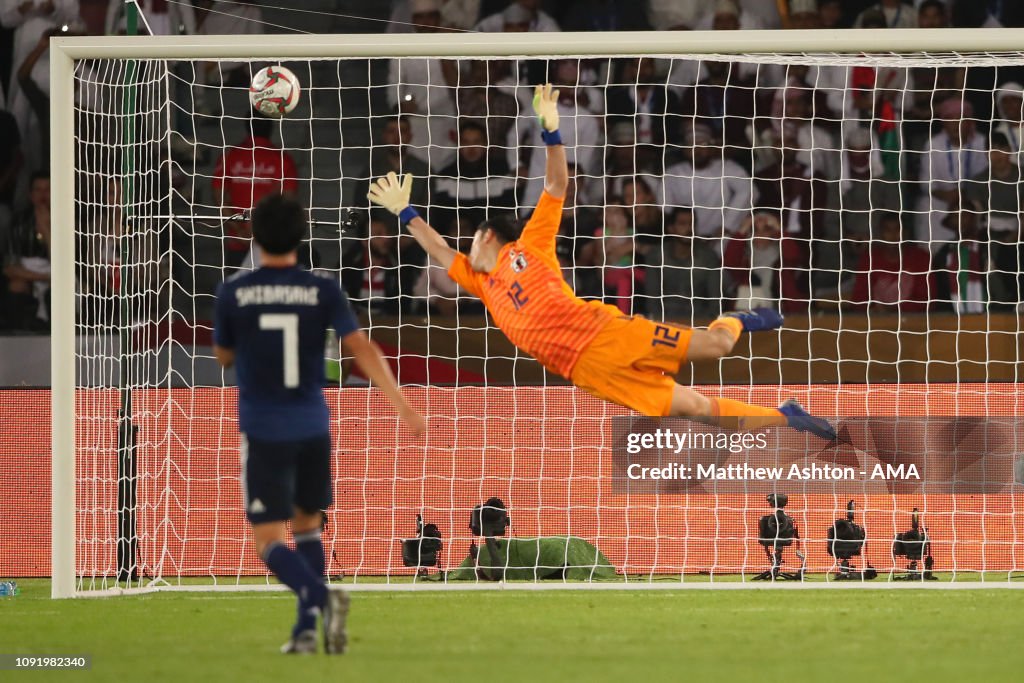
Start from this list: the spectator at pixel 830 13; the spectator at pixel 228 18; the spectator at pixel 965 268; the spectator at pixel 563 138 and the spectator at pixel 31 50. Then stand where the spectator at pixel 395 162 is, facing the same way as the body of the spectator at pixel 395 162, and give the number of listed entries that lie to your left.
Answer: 3

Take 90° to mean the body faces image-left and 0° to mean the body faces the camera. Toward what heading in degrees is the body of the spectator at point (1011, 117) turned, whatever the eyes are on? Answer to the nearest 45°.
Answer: approximately 0°

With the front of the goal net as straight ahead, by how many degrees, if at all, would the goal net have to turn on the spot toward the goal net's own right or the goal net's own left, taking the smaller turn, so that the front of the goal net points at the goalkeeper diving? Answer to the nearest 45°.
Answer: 0° — it already faces them

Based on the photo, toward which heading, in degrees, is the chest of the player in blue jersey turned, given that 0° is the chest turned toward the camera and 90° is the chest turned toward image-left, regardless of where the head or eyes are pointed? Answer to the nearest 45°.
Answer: approximately 180°

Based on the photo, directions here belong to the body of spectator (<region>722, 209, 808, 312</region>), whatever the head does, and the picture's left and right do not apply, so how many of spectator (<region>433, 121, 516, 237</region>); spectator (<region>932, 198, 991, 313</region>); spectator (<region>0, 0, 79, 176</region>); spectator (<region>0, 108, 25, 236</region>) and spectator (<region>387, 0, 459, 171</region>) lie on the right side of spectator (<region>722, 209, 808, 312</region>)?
4

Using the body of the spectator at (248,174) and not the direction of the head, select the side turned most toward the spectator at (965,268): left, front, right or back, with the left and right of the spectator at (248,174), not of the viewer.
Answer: left

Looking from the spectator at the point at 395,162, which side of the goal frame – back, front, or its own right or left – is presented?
back

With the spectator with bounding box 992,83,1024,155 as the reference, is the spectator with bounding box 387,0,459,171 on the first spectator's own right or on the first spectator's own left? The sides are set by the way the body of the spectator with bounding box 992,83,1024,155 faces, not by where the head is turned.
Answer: on the first spectator's own right
